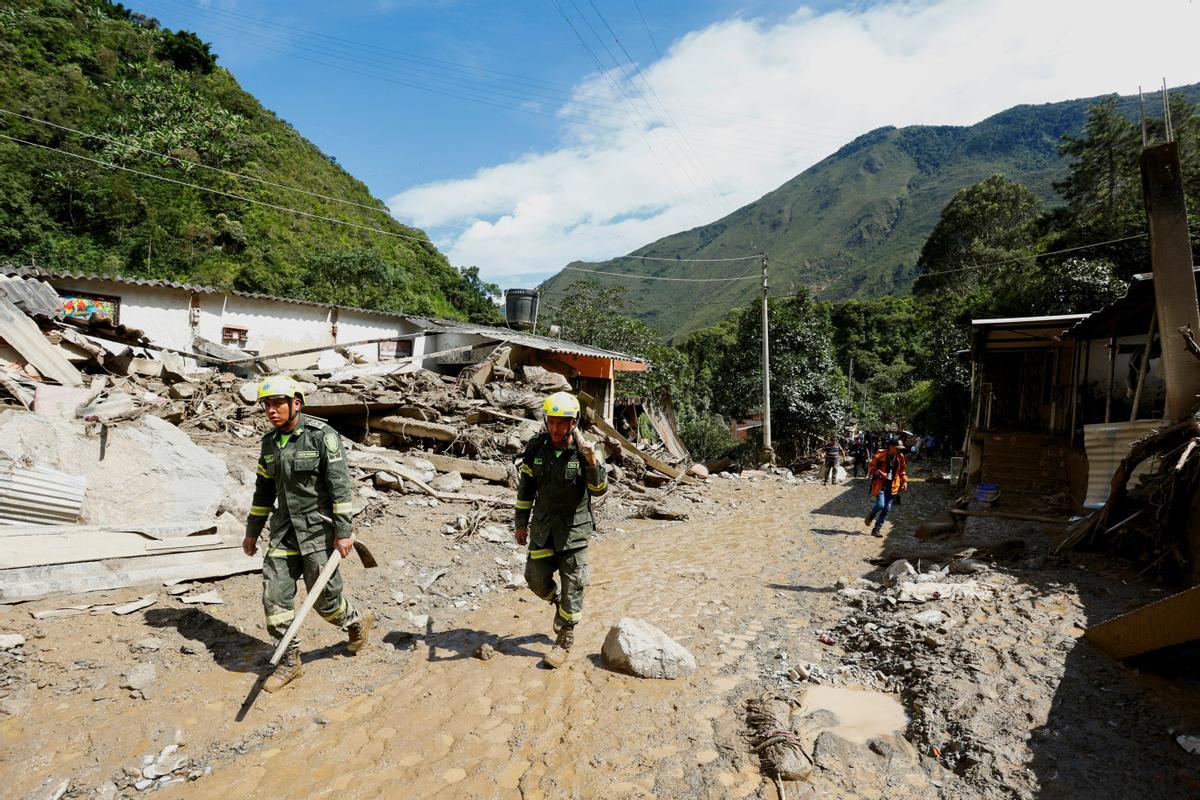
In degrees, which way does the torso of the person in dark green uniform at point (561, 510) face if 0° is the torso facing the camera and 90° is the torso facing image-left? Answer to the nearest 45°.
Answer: approximately 0°

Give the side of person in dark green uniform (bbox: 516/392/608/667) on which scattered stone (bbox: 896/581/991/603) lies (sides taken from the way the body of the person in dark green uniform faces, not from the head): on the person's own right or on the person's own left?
on the person's own left

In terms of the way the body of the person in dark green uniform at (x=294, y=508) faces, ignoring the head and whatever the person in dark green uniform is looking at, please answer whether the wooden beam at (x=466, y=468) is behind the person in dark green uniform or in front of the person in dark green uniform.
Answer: behind

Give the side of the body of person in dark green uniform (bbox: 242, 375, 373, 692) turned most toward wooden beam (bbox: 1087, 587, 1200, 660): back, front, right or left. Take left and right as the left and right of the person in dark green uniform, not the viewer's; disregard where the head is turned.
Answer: left

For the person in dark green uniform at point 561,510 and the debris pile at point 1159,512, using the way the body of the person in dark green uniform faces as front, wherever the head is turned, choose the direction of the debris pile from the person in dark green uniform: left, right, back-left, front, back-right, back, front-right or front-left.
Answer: left

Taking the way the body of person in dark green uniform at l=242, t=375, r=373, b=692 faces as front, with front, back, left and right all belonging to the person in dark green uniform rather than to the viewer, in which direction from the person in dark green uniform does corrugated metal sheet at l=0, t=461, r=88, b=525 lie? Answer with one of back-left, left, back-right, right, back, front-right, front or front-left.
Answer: right

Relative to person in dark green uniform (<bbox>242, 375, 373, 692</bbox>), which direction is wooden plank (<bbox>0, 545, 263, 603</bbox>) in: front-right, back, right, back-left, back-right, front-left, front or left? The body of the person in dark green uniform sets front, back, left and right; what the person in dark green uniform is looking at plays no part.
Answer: right

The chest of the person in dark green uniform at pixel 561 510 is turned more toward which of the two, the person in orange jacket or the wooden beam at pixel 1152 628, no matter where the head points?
the wooden beam

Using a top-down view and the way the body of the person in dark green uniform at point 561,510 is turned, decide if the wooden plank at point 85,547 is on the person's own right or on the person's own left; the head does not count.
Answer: on the person's own right

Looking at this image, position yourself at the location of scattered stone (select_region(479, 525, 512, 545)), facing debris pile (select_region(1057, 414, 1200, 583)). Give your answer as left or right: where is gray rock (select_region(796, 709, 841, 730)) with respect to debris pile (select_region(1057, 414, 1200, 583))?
right

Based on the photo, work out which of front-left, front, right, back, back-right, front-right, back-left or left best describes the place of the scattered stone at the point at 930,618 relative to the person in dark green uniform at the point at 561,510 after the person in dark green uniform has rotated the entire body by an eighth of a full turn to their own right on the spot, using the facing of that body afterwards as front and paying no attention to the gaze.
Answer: back-left

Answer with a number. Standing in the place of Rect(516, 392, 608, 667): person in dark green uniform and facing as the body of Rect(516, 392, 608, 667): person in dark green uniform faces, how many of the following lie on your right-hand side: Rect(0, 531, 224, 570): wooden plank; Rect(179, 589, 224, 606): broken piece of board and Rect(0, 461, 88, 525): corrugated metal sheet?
3
